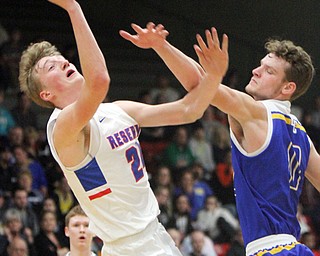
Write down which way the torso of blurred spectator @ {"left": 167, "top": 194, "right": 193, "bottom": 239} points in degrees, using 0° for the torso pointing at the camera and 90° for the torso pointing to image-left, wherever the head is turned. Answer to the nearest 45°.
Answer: approximately 0°

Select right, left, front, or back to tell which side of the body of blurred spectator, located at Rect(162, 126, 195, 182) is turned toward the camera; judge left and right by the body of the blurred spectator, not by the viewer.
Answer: front

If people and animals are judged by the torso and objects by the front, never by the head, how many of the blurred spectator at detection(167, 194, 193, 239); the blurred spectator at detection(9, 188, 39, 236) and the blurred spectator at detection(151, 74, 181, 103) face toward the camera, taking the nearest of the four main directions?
3

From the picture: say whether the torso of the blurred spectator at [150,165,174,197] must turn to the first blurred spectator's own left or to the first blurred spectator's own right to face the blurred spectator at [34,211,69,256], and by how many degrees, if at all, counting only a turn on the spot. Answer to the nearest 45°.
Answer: approximately 45° to the first blurred spectator's own right

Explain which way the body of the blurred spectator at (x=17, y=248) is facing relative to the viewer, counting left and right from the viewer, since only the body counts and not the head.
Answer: facing the viewer

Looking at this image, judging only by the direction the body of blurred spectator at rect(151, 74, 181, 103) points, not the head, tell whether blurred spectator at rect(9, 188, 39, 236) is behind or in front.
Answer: in front

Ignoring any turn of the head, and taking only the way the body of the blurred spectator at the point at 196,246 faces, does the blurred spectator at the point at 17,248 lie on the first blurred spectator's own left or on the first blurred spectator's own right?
on the first blurred spectator's own right

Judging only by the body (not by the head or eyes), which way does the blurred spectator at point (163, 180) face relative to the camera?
toward the camera

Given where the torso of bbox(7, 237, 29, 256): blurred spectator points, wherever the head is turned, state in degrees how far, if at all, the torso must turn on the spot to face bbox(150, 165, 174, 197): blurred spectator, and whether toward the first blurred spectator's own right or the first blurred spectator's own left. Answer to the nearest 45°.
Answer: approximately 135° to the first blurred spectator's own left

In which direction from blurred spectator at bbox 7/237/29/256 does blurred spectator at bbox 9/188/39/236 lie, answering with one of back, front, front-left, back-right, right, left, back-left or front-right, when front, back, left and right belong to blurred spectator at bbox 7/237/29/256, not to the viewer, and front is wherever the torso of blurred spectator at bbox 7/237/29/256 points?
back

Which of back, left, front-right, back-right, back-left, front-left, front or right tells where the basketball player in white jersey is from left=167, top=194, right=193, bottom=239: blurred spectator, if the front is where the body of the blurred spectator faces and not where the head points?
front

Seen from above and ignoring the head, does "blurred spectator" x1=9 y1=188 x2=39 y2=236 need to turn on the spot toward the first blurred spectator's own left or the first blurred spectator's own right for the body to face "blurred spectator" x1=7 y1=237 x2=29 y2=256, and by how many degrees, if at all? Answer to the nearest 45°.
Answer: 0° — they already face them

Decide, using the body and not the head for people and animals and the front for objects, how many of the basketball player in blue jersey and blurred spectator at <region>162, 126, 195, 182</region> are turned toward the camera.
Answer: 1
